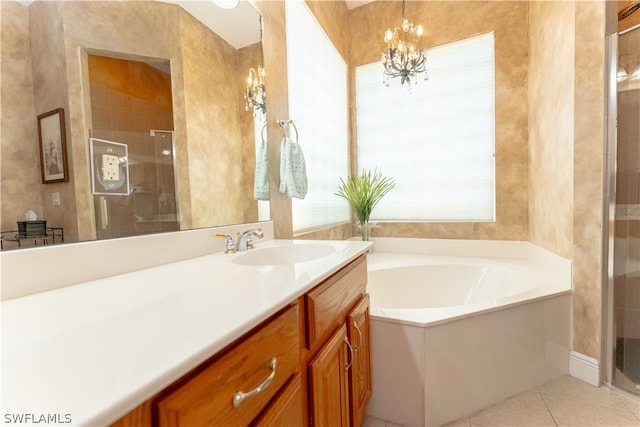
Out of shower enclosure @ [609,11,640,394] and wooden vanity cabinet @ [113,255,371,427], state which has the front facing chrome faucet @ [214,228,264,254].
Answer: the shower enclosure

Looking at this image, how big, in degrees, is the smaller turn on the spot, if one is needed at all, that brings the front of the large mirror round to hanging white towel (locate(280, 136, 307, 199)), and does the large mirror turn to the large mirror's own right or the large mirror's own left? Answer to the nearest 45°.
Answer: approximately 90° to the large mirror's own left

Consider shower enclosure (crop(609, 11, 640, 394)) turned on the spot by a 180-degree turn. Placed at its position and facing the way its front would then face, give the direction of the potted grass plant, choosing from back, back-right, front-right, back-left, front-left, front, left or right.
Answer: back-left

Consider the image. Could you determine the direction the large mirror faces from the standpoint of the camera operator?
facing the viewer and to the right of the viewer

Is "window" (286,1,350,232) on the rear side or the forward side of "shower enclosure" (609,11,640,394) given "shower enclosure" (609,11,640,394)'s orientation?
on the forward side

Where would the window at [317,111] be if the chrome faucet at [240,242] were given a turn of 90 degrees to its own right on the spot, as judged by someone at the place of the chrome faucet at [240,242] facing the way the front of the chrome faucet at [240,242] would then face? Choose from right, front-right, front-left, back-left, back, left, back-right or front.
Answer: back

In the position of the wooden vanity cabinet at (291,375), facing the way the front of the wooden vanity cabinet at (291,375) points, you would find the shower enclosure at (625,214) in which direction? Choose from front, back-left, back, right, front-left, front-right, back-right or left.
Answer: front-left

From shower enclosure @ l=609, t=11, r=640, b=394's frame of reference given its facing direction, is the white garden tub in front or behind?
in front

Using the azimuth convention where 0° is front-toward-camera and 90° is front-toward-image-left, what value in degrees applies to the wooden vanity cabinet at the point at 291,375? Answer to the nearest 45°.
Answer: approximately 315°

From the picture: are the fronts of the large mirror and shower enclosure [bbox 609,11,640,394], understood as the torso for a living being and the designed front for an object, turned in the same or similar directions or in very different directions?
very different directions

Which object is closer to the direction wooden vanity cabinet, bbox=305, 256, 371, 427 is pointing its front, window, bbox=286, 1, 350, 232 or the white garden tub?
the white garden tub
